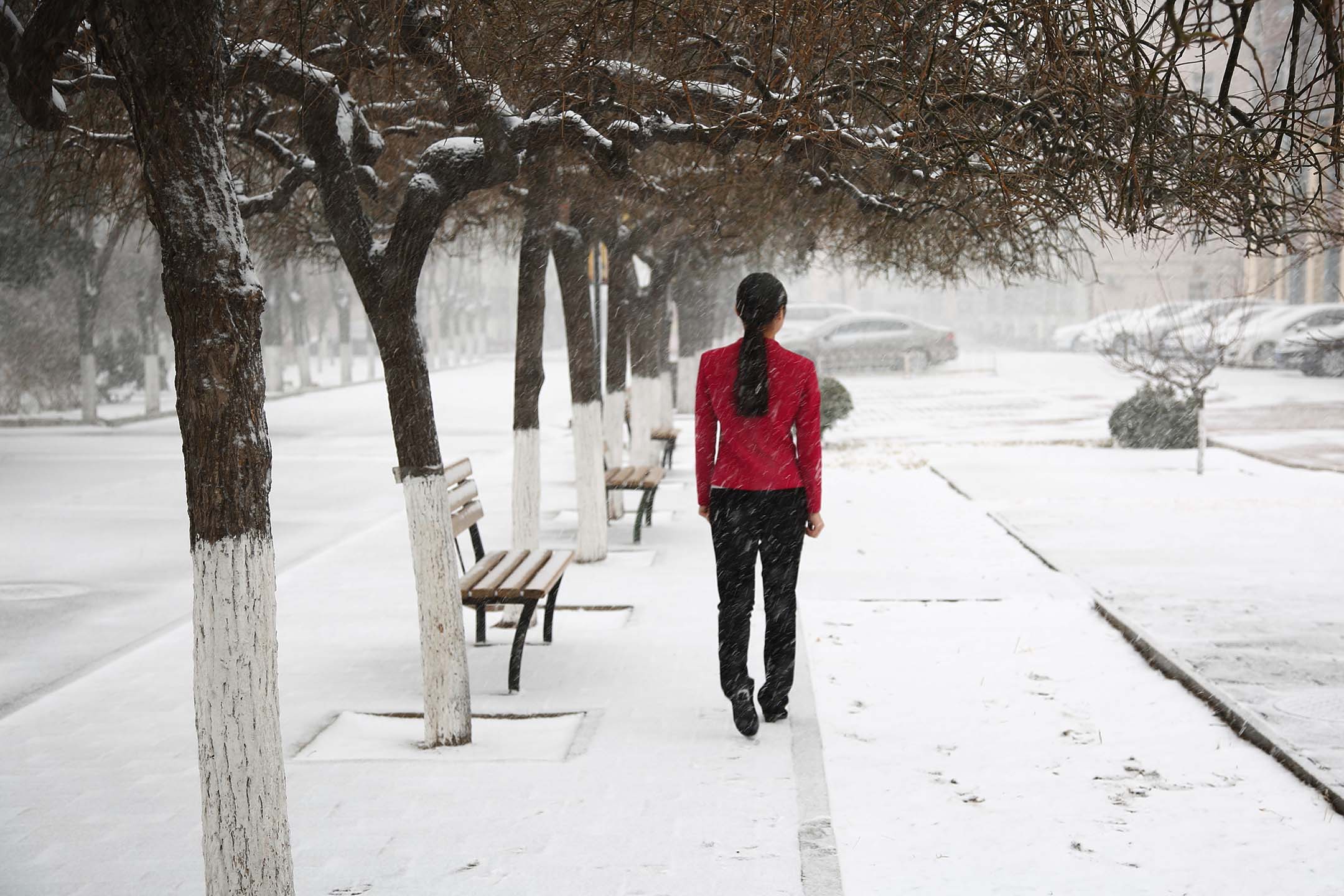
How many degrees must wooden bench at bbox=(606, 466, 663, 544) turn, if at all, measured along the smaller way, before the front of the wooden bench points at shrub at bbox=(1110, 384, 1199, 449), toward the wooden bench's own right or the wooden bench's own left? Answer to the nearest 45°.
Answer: approximately 45° to the wooden bench's own left

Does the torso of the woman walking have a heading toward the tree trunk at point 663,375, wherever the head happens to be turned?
yes

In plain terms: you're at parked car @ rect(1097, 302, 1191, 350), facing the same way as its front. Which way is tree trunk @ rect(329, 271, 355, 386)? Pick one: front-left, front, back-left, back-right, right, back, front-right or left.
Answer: front-right

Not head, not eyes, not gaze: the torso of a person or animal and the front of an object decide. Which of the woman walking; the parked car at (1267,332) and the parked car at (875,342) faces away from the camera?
the woman walking

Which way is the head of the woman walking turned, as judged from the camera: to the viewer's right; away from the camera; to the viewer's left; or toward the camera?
away from the camera

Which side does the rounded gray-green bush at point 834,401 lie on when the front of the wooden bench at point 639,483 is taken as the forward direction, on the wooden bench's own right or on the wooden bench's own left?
on the wooden bench's own left

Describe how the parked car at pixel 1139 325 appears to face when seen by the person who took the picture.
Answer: facing the viewer and to the left of the viewer

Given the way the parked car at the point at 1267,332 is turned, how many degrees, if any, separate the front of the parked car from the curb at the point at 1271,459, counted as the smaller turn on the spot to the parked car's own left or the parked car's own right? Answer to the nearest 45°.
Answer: approximately 45° to the parked car's own left

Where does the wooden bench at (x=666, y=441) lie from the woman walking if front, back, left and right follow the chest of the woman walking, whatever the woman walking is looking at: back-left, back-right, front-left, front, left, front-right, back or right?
front

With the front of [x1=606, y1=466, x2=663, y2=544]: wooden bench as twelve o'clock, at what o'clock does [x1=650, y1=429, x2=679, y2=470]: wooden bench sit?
[x1=650, y1=429, x2=679, y2=470]: wooden bench is roughly at 9 o'clock from [x1=606, y1=466, x2=663, y2=544]: wooden bench.

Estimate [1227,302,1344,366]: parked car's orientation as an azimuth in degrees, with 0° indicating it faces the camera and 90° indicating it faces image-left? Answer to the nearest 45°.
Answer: approximately 45°

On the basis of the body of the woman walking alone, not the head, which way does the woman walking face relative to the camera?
away from the camera

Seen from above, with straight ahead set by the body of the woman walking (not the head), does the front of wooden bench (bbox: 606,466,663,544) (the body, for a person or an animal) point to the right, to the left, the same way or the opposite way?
to the right

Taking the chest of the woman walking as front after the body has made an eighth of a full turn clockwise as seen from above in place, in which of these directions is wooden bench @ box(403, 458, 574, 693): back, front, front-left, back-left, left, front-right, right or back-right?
left

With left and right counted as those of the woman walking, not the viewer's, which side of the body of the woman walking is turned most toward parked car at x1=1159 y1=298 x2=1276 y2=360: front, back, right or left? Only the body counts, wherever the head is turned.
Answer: front
